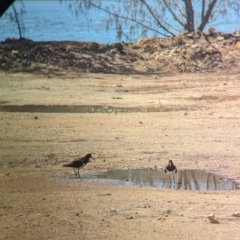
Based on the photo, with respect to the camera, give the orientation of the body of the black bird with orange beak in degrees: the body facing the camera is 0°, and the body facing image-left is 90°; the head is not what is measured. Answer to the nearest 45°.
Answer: approximately 270°
